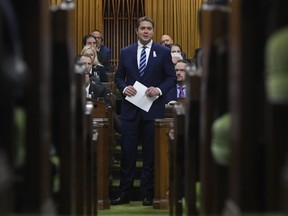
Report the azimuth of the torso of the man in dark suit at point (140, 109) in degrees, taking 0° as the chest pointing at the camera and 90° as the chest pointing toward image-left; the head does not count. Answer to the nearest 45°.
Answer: approximately 0°

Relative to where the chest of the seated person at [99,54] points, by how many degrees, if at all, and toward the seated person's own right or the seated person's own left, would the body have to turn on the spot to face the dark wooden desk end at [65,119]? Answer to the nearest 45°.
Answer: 0° — they already face it

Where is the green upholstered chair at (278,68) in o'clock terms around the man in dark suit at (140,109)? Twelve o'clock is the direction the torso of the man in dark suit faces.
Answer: The green upholstered chair is roughly at 12 o'clock from the man in dark suit.

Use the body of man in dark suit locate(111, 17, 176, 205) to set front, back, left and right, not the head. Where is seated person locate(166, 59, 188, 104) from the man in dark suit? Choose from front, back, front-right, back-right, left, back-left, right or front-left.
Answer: back-left

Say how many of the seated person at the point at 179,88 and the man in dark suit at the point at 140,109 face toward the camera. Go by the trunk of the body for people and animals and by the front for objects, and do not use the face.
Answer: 2

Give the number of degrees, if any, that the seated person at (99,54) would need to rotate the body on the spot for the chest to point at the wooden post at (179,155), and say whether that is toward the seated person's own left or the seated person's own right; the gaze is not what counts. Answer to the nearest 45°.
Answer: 0° — they already face it

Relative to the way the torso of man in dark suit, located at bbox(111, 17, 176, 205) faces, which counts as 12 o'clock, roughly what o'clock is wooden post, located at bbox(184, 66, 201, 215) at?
The wooden post is roughly at 12 o'clock from the man in dark suit.
